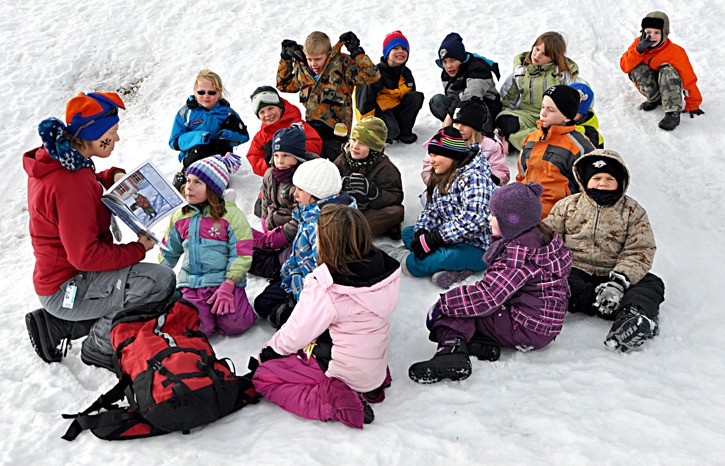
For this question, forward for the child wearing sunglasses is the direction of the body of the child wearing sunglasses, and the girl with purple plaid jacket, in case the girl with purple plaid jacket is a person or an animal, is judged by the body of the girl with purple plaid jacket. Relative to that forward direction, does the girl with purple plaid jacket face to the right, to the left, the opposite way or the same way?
to the right

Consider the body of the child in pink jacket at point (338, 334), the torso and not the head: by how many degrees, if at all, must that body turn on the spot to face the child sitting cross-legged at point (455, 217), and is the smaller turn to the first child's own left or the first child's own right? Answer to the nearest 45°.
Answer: approximately 90° to the first child's own right

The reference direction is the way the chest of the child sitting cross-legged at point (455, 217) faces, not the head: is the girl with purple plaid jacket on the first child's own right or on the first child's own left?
on the first child's own left

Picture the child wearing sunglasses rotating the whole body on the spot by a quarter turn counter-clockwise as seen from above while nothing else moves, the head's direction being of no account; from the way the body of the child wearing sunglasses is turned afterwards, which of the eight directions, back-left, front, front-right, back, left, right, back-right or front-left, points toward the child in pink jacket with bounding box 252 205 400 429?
right

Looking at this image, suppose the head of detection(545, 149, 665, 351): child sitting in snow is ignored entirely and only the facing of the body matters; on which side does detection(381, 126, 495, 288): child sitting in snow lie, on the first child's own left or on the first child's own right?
on the first child's own right

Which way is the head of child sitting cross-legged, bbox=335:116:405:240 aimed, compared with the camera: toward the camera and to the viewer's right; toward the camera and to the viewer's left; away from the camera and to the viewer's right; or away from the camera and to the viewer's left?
toward the camera and to the viewer's left

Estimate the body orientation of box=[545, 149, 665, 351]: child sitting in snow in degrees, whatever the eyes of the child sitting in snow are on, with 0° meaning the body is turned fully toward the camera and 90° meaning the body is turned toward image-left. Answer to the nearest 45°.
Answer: approximately 0°

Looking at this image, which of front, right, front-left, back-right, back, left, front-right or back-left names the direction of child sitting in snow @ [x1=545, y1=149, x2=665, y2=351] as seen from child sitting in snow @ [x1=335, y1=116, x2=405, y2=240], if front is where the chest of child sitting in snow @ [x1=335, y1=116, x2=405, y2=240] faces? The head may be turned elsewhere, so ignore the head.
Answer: left

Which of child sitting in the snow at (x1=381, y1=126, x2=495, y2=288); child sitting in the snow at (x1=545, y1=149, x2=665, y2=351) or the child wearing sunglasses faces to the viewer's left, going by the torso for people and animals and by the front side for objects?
child sitting in the snow at (x1=381, y1=126, x2=495, y2=288)

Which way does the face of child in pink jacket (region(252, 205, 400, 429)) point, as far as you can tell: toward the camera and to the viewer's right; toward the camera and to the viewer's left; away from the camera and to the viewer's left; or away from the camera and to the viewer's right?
away from the camera and to the viewer's left

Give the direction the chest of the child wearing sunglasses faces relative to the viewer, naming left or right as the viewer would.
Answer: facing the viewer

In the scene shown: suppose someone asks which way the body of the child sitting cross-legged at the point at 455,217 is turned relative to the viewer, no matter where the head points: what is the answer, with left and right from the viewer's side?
facing to the left of the viewer

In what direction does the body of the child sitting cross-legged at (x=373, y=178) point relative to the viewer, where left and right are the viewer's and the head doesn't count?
facing the viewer and to the left of the viewer

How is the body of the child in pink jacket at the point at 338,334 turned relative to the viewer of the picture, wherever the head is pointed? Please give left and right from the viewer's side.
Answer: facing away from the viewer and to the left of the viewer

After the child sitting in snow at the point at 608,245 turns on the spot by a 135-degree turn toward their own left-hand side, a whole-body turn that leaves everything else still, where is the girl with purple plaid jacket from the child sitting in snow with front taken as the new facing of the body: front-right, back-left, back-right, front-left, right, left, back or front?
back
